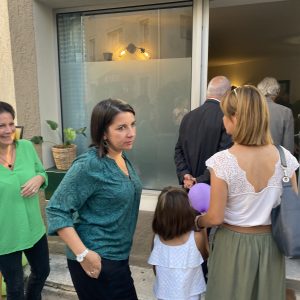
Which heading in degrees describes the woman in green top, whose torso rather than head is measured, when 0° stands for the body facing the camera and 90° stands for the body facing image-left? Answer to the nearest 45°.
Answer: approximately 0°

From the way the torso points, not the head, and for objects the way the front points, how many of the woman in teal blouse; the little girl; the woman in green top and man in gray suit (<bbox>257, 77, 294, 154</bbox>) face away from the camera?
2

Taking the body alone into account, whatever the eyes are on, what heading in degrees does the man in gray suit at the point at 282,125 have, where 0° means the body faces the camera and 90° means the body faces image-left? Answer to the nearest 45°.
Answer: approximately 180°

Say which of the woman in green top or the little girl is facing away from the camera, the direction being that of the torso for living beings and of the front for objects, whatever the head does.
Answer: the little girl

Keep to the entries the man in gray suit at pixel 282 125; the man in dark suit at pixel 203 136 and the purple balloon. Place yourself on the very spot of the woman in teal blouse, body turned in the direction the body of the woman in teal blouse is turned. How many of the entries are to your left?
3

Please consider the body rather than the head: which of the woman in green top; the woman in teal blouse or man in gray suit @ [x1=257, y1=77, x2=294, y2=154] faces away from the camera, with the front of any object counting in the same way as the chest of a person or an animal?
the man in gray suit

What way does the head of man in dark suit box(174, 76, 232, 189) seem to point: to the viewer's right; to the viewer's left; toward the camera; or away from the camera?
away from the camera

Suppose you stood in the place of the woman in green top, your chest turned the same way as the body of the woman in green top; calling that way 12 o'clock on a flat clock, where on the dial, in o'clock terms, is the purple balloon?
The purple balloon is roughly at 10 o'clock from the woman in green top.

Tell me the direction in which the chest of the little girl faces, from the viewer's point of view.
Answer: away from the camera

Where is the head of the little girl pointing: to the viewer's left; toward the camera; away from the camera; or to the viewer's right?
away from the camera

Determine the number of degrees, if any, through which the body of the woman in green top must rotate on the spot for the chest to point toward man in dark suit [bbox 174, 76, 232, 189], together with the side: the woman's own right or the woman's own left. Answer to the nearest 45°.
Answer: approximately 90° to the woman's own left

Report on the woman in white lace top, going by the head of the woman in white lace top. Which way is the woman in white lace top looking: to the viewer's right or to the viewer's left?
to the viewer's left
